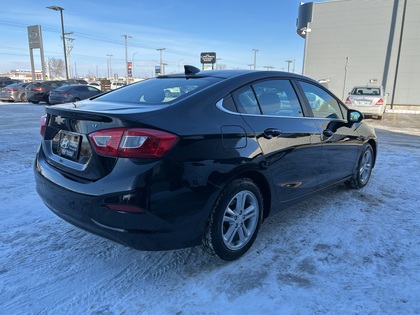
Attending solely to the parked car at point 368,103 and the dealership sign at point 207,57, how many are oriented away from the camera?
1

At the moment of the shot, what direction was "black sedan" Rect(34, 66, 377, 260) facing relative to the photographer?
facing away from the viewer and to the right of the viewer

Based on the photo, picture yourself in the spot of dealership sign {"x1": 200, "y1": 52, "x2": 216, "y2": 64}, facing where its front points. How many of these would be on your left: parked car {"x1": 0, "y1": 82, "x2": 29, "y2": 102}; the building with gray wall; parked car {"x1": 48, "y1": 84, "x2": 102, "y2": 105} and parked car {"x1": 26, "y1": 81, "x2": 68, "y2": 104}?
1

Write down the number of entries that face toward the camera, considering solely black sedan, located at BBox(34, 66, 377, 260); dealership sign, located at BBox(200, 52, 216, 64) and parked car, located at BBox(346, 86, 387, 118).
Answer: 1

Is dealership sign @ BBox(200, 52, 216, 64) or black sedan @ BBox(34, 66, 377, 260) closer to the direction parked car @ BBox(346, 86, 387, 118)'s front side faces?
the dealership sign

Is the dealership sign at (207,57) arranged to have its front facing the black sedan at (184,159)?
yes

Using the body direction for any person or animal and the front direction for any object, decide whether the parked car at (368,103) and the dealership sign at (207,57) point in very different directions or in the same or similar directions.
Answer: very different directions

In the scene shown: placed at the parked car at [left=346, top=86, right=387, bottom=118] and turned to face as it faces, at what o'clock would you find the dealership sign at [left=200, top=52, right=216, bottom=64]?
The dealership sign is roughly at 10 o'clock from the parked car.

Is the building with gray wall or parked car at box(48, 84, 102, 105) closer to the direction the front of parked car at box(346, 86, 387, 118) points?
the building with gray wall

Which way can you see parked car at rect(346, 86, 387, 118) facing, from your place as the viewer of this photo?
facing away from the viewer

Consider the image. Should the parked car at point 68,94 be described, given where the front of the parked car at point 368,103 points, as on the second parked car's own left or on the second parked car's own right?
on the second parked car's own left

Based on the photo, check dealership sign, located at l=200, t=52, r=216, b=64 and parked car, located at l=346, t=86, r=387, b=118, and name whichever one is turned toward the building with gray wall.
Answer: the parked car

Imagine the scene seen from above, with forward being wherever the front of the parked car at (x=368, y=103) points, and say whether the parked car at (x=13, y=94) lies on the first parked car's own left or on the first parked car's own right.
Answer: on the first parked car's own left

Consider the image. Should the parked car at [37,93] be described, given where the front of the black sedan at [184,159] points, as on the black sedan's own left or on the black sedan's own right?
on the black sedan's own left

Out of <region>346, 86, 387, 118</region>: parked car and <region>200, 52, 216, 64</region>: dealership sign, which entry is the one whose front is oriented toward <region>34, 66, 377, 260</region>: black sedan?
the dealership sign
